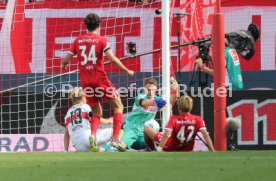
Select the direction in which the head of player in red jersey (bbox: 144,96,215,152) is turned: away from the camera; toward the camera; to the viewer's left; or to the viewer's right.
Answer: away from the camera

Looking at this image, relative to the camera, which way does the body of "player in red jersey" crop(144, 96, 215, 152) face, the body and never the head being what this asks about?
away from the camera

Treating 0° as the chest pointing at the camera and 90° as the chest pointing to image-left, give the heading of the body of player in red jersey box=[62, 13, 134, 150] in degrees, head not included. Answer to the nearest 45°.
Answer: approximately 180°

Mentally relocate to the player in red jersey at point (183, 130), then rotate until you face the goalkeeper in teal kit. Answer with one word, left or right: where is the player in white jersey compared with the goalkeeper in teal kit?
left

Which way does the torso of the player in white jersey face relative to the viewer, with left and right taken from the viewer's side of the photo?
facing away from the viewer and to the right of the viewer

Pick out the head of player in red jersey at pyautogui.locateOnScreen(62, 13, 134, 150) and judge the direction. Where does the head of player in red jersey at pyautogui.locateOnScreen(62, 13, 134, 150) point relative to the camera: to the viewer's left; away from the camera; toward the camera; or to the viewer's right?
away from the camera

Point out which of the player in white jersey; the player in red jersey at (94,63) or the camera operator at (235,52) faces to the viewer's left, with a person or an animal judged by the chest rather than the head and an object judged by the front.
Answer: the camera operator

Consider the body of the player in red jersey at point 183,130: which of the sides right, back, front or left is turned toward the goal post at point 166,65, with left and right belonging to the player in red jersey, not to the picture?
front

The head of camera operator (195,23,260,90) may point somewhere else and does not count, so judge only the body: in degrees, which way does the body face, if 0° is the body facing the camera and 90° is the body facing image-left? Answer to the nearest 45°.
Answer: approximately 90°

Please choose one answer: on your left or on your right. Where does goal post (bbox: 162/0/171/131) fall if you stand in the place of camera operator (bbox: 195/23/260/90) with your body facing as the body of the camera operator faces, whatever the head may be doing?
on your left

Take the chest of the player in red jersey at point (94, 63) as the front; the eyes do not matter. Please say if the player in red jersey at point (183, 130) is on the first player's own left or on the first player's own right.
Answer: on the first player's own right
